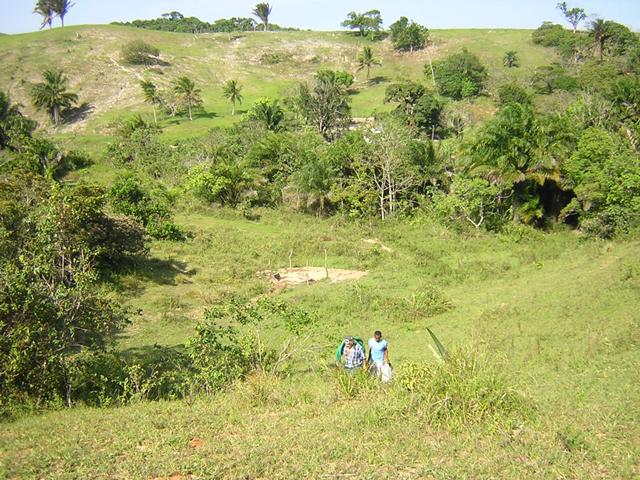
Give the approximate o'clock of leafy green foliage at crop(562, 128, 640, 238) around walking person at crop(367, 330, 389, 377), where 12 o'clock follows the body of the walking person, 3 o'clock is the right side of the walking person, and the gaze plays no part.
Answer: The leafy green foliage is roughly at 7 o'clock from the walking person.

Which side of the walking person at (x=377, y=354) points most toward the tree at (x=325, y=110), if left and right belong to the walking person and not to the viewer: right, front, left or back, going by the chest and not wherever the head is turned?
back

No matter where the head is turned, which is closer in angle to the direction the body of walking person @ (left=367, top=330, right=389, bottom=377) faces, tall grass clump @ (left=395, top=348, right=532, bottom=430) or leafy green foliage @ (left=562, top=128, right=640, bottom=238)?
the tall grass clump

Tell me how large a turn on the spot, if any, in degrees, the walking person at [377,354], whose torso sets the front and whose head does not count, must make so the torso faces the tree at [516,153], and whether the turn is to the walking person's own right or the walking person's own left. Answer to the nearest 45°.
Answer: approximately 180°

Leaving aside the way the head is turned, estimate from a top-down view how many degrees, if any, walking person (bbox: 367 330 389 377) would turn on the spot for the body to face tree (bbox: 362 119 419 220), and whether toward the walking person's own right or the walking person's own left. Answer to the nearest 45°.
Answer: approximately 180°

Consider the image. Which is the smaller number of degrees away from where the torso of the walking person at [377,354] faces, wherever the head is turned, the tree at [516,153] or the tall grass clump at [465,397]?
the tall grass clump

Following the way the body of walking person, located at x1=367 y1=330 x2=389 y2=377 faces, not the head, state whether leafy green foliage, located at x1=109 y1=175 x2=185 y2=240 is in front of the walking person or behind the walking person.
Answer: behind

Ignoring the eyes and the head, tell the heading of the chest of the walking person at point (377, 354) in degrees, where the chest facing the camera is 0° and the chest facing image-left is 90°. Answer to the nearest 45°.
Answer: approximately 0°

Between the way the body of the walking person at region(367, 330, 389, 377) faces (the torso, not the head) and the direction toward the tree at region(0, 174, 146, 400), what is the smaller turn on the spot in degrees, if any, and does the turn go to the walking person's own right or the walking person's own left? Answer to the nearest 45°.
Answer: approximately 90° to the walking person's own right

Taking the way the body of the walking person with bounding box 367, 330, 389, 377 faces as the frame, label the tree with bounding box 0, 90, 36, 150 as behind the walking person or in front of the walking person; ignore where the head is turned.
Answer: behind
